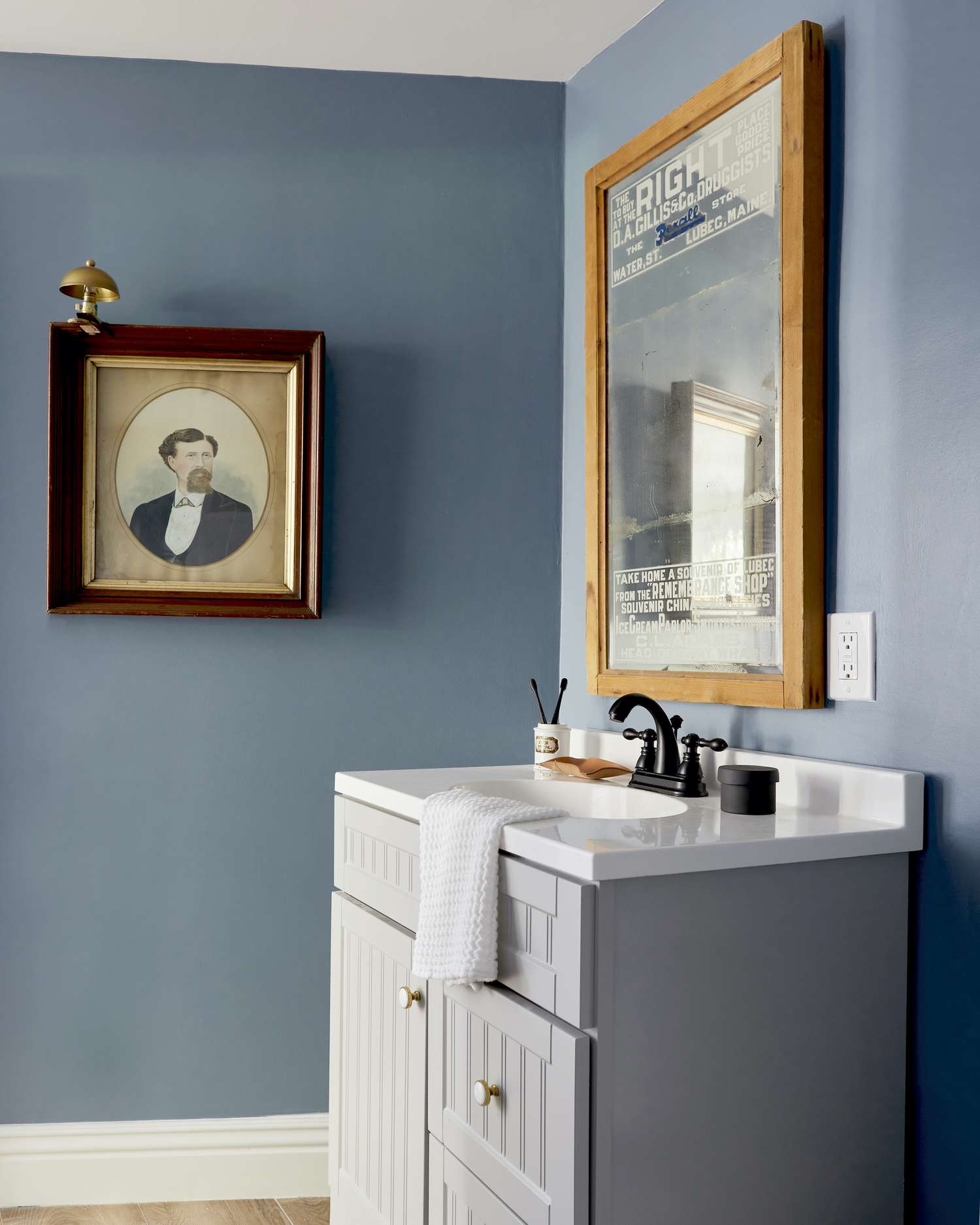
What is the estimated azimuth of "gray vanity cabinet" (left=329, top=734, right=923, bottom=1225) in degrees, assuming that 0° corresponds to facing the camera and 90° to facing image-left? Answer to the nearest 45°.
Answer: approximately 45°

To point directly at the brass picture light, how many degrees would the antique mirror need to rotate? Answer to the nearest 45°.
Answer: approximately 45° to its right

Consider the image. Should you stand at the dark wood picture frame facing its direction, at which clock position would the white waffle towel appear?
The white waffle towel is roughly at 11 o'clock from the dark wood picture frame.

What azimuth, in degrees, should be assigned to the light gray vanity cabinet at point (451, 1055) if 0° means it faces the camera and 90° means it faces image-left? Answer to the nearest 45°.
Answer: approximately 45°

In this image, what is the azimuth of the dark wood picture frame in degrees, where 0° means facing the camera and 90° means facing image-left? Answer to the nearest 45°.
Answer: approximately 0°

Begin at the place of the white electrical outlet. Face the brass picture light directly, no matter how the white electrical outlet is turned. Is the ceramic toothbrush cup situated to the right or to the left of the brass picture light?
right
